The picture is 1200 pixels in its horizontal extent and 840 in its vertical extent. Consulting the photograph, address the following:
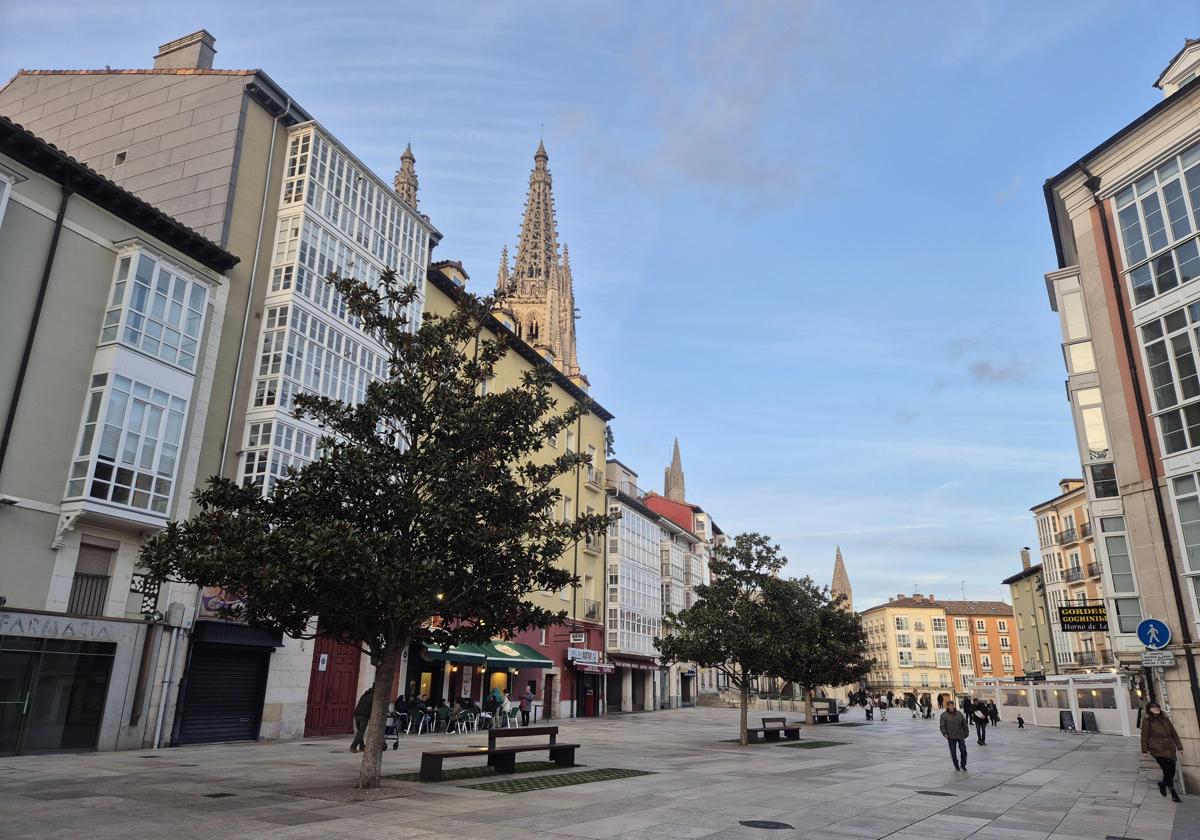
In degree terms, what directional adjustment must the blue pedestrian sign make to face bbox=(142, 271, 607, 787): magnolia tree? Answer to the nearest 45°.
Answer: approximately 45° to its right

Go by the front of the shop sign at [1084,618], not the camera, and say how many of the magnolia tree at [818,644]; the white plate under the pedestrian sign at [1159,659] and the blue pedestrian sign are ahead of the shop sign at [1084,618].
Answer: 2

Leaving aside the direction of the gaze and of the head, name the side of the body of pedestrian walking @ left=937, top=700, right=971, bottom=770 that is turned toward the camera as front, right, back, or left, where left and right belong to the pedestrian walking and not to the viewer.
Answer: front

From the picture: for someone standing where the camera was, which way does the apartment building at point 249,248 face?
facing the viewer and to the right of the viewer

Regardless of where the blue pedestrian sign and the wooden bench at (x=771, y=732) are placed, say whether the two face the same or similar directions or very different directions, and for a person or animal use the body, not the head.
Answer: same or similar directions

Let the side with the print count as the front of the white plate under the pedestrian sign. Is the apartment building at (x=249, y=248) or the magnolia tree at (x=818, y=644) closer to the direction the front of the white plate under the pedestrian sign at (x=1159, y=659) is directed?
the apartment building

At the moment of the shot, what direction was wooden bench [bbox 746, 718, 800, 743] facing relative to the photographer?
facing the viewer

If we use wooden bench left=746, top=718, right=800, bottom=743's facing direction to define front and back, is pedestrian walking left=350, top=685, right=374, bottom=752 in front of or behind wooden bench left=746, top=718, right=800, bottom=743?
in front

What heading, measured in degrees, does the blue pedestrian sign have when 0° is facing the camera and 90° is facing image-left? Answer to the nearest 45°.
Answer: approximately 0°

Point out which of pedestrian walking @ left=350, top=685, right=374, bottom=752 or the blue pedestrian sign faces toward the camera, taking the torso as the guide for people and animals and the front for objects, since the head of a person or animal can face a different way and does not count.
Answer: the blue pedestrian sign

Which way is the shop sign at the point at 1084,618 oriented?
toward the camera

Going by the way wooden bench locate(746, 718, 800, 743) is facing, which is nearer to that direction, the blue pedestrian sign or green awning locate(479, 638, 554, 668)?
the blue pedestrian sign

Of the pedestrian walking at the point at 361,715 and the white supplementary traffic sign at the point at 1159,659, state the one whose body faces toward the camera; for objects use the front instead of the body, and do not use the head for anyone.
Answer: the white supplementary traffic sign

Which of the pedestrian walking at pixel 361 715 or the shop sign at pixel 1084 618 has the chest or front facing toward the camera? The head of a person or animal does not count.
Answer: the shop sign
